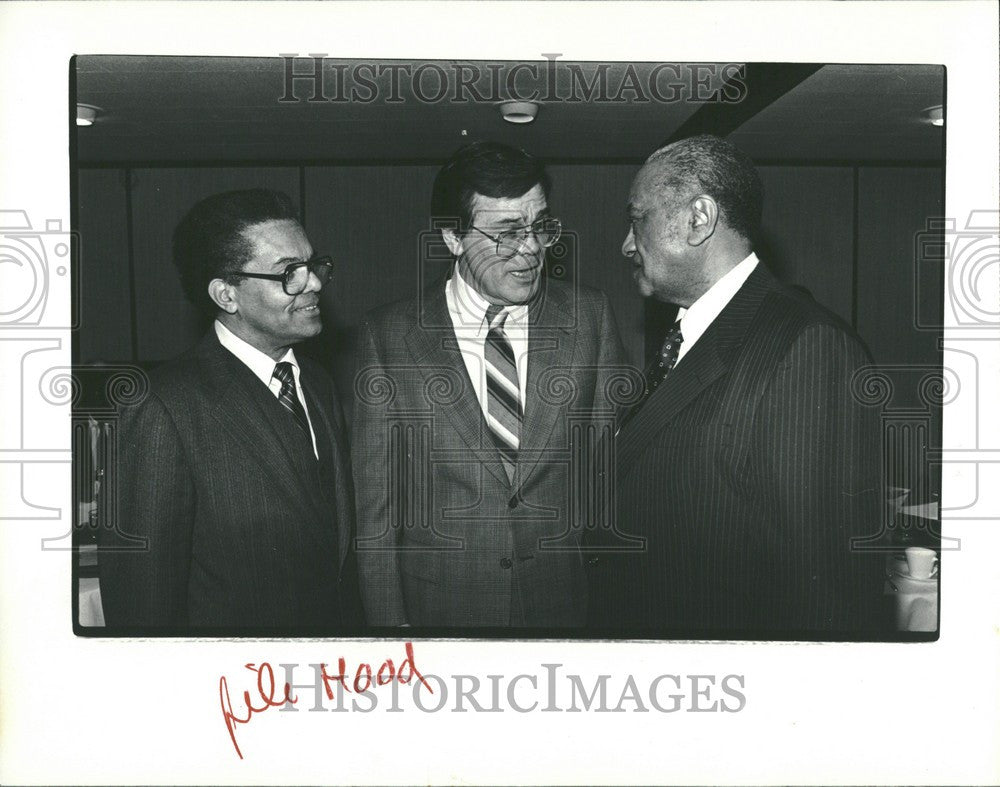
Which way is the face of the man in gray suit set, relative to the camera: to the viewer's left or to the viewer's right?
to the viewer's right

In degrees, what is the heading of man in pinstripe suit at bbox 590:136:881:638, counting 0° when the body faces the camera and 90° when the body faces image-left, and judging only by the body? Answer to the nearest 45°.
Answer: approximately 90°

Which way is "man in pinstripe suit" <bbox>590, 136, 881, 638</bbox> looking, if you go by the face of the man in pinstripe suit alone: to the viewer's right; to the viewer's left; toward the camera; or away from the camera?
to the viewer's left

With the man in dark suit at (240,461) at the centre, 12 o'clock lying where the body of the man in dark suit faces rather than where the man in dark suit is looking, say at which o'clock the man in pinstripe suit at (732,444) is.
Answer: The man in pinstripe suit is roughly at 11 o'clock from the man in dark suit.

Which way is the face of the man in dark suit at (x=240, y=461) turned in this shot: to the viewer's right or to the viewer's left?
to the viewer's right

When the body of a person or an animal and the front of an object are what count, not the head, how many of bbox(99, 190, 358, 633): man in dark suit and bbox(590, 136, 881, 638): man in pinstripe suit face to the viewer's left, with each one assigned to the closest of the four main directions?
1

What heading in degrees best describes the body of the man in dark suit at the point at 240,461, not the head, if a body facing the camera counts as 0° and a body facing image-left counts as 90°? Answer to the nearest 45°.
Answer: approximately 315°
